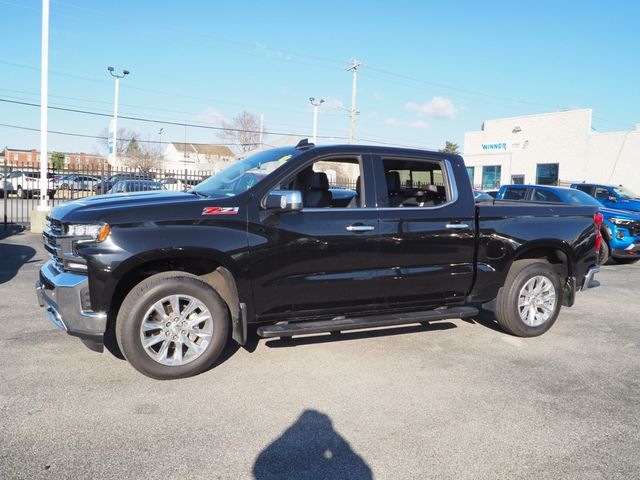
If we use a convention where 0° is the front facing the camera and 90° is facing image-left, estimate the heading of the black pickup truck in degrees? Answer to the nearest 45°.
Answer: approximately 45°

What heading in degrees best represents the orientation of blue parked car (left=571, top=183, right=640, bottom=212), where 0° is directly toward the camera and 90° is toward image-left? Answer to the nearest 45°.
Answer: approximately 315°

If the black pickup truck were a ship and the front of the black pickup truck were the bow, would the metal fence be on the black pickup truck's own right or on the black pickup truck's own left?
on the black pickup truck's own right

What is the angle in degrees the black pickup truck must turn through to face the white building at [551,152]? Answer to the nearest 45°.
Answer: approximately 180°

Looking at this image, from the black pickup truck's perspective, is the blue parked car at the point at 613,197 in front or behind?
behind

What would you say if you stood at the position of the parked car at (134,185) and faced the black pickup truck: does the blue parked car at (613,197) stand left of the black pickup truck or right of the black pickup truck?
left

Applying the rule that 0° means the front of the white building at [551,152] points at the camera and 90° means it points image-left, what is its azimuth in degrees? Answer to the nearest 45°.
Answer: approximately 45°

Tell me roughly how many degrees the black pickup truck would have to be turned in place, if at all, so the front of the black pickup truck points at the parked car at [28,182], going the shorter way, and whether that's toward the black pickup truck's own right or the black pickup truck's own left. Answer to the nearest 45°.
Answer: approximately 90° to the black pickup truck's own right
